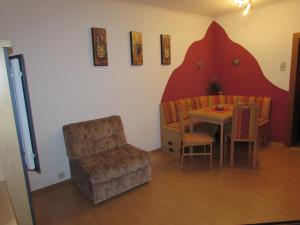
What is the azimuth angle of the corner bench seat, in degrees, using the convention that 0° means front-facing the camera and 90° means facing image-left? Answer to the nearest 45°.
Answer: approximately 0°

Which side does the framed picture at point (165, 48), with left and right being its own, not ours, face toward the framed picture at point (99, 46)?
right

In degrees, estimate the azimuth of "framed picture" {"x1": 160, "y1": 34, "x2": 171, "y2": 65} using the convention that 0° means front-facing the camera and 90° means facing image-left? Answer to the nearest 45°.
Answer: approximately 315°
